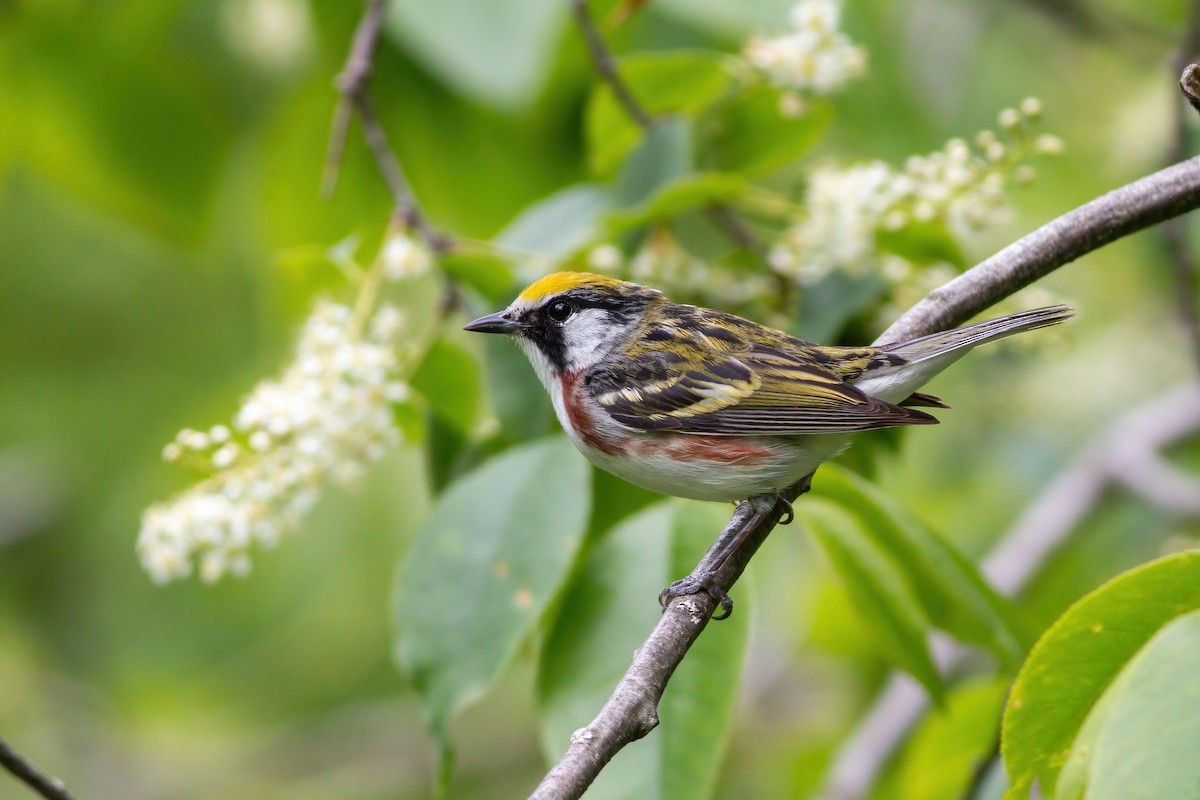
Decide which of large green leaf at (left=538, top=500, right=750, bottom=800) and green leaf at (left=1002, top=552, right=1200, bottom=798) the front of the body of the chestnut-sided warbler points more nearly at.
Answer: the large green leaf

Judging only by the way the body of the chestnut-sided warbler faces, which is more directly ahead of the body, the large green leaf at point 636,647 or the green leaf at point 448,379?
the green leaf

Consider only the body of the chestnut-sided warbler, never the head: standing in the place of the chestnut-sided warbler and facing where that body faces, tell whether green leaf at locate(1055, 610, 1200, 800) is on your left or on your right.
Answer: on your left

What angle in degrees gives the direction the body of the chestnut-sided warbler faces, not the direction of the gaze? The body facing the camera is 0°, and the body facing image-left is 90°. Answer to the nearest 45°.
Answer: approximately 90°
